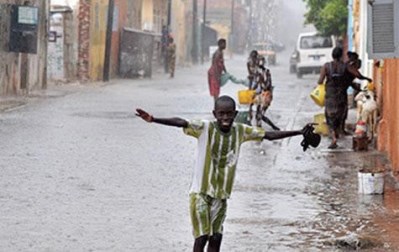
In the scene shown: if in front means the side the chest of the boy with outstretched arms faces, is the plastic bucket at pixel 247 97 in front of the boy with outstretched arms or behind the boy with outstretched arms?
behind

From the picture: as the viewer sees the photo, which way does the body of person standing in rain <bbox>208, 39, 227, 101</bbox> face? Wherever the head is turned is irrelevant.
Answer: to the viewer's right

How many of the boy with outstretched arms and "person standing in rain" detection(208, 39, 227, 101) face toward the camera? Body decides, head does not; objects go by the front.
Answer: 1

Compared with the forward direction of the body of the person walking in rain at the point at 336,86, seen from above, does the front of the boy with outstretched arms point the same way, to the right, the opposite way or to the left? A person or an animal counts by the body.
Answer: the opposite way

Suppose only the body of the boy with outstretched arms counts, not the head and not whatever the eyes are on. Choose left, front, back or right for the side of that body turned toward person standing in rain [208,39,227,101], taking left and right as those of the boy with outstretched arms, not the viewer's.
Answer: back

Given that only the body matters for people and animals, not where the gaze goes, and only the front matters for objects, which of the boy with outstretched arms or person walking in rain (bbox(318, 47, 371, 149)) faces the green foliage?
the person walking in rain

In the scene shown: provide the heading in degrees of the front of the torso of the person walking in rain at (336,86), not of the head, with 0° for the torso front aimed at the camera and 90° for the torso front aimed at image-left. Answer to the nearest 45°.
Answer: approximately 180°

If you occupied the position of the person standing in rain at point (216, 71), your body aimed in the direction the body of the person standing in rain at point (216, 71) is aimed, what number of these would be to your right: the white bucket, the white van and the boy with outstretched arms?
2

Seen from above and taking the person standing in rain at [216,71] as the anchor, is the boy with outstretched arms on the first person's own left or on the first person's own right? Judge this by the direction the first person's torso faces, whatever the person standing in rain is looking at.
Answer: on the first person's own right

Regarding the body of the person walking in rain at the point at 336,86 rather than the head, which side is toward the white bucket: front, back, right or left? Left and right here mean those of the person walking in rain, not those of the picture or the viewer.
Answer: back

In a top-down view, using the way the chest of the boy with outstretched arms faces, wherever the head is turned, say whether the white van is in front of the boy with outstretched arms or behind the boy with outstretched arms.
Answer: behind

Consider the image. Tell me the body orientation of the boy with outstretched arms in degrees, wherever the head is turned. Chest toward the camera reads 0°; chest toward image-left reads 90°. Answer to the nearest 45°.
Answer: approximately 0°

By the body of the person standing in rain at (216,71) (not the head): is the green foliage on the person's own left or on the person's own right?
on the person's own left

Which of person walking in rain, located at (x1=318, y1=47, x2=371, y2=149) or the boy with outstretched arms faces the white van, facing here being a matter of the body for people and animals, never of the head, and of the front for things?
the person walking in rain

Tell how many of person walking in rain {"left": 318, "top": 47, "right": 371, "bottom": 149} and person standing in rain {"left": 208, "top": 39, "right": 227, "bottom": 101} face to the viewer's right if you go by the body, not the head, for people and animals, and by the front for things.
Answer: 1

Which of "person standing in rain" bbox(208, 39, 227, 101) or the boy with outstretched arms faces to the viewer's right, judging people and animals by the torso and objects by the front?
the person standing in rain
